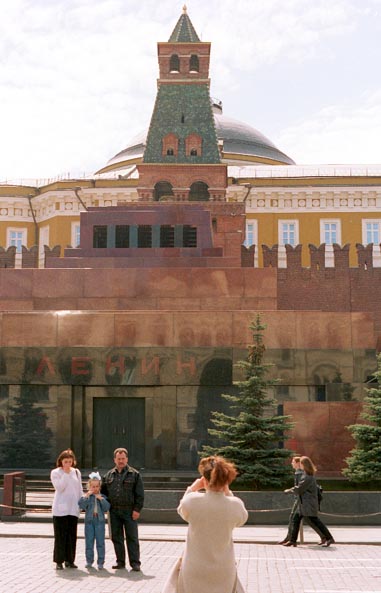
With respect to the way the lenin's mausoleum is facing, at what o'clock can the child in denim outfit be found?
The child in denim outfit is roughly at 12 o'clock from the lenin's mausoleum.

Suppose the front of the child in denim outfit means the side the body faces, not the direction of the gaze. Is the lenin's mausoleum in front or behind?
behind

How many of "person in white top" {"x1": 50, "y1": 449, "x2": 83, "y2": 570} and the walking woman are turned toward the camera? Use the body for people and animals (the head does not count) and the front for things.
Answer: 1

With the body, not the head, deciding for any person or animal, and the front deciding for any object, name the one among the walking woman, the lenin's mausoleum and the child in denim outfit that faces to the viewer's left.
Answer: the walking woman

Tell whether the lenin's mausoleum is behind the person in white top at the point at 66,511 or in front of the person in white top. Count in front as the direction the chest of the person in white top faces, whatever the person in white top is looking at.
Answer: behind

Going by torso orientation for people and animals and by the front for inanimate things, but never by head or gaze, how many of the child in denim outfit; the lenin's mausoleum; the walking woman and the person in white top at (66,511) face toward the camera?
3

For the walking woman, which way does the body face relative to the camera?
to the viewer's left

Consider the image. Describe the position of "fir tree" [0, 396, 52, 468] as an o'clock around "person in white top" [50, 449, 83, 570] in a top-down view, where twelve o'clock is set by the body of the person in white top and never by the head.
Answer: The fir tree is roughly at 6 o'clock from the person in white top.
